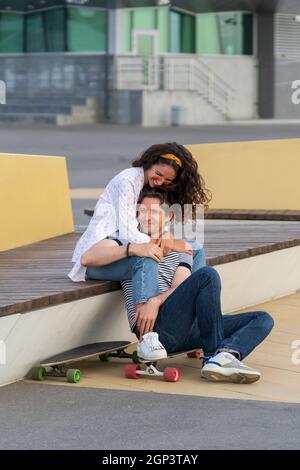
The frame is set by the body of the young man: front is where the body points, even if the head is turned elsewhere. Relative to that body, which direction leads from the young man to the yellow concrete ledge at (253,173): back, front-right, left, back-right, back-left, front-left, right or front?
back-left

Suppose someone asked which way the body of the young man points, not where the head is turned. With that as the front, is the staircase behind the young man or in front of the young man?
behind

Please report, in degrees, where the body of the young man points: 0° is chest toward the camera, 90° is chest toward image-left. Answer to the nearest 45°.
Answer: approximately 315°

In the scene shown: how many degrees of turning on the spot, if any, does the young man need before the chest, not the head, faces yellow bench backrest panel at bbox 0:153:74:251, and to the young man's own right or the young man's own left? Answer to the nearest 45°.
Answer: approximately 180°
